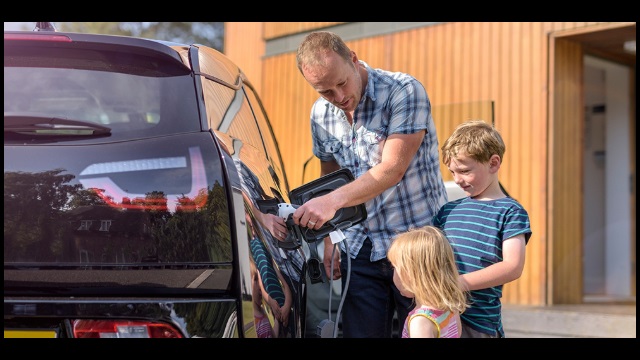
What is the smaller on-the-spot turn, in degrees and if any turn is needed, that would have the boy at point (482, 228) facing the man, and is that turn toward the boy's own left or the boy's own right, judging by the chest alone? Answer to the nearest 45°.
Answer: approximately 90° to the boy's own right

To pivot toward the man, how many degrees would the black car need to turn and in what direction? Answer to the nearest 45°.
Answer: approximately 45° to its right

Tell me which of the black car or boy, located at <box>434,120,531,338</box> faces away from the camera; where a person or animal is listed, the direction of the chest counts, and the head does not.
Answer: the black car

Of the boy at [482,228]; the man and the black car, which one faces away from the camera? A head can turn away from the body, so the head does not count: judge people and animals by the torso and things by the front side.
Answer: the black car

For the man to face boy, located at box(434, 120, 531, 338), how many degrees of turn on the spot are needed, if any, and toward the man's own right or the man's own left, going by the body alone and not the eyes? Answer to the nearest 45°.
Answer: approximately 90° to the man's own left

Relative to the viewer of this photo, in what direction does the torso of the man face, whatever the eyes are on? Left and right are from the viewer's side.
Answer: facing the viewer and to the left of the viewer

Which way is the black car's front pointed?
away from the camera

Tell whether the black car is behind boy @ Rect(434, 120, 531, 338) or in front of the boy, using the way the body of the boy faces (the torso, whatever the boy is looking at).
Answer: in front

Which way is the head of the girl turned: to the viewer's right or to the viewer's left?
to the viewer's left

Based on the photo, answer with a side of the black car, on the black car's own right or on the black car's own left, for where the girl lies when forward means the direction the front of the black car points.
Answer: on the black car's own right
